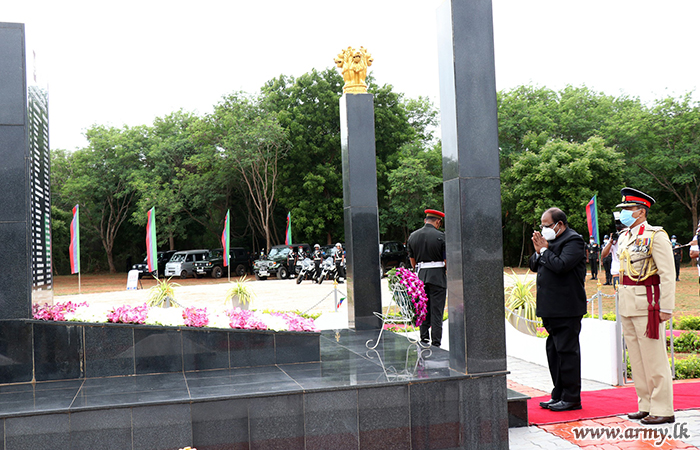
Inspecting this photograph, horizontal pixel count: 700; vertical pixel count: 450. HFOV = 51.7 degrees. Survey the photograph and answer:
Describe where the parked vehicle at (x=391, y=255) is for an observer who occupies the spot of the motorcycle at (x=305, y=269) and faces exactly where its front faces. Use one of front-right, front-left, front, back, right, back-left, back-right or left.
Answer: back

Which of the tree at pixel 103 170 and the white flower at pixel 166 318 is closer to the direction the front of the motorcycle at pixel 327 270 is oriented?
the white flower

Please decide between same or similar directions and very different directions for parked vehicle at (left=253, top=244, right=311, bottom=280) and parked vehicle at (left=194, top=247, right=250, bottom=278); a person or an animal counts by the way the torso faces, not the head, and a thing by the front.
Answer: same or similar directions

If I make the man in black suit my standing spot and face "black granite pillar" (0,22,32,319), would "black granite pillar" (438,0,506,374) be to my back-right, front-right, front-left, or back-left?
front-left

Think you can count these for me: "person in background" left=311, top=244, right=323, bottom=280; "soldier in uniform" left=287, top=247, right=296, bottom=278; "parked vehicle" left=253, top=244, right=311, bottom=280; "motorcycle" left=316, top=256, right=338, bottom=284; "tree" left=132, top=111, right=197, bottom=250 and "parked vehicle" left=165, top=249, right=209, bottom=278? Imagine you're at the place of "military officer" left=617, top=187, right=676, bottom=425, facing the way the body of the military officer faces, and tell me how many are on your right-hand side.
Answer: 6

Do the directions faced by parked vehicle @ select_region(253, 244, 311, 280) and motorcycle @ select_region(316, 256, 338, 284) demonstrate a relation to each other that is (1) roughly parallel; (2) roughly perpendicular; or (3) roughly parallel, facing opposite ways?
roughly parallel

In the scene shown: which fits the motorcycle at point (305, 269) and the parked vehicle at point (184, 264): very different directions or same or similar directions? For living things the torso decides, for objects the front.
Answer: same or similar directions

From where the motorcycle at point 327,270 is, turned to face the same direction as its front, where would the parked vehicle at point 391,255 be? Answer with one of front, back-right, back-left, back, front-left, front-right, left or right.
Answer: back

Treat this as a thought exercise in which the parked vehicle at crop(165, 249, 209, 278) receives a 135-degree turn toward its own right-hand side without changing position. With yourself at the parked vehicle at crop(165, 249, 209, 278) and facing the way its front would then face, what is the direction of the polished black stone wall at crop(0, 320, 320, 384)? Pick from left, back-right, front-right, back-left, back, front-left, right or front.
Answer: back

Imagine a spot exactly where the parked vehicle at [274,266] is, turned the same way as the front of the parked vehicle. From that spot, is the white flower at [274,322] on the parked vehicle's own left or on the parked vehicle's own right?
on the parked vehicle's own left

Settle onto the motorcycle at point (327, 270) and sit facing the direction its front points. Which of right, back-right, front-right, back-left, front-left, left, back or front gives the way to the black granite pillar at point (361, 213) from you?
front-left

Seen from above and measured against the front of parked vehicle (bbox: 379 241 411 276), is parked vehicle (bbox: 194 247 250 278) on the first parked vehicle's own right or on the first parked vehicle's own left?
on the first parked vehicle's own right

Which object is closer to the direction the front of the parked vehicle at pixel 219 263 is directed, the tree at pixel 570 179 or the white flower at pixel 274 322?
the white flower

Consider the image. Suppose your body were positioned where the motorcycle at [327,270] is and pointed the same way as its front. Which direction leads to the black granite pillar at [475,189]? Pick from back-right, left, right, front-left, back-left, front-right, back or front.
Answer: front-left

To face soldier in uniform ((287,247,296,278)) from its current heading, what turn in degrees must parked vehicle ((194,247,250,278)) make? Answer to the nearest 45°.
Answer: approximately 90° to its left

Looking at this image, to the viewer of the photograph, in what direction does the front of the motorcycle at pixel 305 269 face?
facing the viewer and to the left of the viewer

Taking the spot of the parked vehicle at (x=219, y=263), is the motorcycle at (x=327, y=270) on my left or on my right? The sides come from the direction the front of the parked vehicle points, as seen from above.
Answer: on my left
